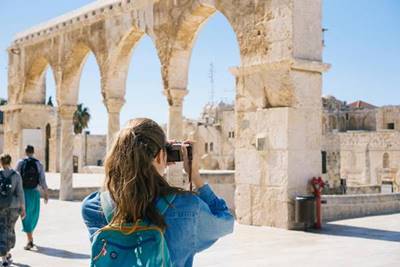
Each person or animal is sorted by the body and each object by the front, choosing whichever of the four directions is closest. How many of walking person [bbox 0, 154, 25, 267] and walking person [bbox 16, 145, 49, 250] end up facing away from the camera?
2

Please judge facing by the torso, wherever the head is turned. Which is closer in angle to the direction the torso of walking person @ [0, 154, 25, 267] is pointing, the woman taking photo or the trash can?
the trash can

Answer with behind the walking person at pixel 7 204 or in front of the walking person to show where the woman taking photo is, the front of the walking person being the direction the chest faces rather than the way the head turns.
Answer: behind

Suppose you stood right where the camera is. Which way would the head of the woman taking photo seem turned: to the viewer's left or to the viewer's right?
to the viewer's right

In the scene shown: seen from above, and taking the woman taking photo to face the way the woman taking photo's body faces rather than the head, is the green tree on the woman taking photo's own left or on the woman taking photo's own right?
on the woman taking photo's own left

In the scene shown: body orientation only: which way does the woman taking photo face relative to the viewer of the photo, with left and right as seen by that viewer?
facing away from the viewer and to the right of the viewer

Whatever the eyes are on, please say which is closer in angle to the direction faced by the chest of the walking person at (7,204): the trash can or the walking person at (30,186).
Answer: the walking person

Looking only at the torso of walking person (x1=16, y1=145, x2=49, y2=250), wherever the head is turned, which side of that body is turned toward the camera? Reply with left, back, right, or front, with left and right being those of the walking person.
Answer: back

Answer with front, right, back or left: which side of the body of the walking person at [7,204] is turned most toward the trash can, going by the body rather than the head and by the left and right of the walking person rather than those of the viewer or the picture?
right

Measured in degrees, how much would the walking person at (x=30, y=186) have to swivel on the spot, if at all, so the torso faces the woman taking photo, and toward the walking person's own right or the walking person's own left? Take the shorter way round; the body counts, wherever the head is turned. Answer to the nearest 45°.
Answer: approximately 180°

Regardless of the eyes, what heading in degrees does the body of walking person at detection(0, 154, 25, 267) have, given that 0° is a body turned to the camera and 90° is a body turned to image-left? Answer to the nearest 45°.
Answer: approximately 180°
